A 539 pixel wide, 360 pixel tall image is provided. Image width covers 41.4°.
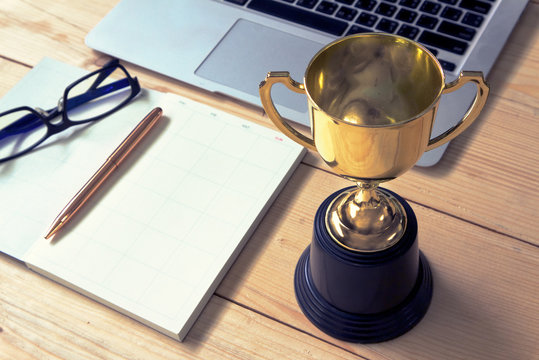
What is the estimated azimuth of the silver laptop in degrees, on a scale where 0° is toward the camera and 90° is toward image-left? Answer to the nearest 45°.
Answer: approximately 45°

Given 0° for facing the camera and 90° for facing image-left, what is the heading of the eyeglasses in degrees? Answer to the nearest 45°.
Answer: approximately 315°
